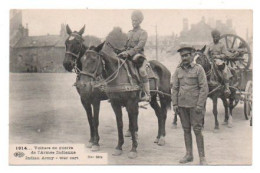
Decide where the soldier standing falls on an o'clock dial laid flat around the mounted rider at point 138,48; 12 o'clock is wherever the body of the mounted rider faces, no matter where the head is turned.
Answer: The soldier standing is roughly at 9 o'clock from the mounted rider.

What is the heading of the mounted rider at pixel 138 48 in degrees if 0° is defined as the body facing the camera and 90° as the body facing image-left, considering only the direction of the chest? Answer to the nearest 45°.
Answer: approximately 45°

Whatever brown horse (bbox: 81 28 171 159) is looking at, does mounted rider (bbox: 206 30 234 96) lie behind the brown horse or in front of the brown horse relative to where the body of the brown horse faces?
behind

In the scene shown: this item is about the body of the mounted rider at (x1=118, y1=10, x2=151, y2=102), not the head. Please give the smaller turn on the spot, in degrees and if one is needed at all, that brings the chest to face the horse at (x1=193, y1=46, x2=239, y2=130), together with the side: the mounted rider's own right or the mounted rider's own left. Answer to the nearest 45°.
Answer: approximately 180°

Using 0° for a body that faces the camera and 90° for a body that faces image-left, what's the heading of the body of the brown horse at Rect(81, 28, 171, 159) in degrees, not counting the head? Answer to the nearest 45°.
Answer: approximately 45°

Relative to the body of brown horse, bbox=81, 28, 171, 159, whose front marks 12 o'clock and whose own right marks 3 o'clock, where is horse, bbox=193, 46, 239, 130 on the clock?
The horse is roughly at 6 o'clock from the brown horse.

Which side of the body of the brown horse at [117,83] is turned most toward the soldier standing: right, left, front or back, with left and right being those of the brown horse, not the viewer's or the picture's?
left

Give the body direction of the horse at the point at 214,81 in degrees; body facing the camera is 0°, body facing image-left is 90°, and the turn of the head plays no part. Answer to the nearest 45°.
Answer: approximately 45°

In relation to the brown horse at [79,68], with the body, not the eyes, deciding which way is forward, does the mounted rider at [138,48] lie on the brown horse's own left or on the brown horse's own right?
on the brown horse's own left

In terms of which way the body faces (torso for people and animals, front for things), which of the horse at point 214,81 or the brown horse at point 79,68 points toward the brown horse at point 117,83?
the horse
